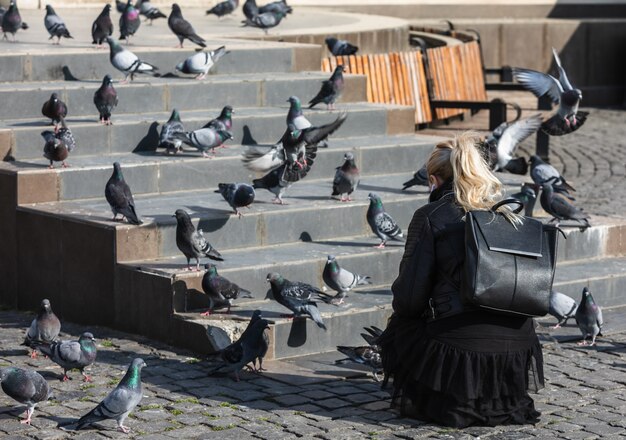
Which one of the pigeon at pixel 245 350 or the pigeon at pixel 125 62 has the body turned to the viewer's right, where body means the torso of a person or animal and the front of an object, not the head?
the pigeon at pixel 245 350

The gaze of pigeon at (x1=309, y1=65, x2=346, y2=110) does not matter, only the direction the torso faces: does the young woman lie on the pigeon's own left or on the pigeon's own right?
on the pigeon's own right

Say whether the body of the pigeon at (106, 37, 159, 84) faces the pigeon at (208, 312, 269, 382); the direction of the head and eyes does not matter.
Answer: no

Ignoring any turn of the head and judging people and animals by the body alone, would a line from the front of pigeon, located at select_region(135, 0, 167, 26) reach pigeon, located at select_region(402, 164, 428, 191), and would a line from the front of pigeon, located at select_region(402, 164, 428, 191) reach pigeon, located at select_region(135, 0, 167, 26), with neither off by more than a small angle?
no

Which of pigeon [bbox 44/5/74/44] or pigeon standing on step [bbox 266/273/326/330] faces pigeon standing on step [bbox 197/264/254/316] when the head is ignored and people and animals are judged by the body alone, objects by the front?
pigeon standing on step [bbox 266/273/326/330]

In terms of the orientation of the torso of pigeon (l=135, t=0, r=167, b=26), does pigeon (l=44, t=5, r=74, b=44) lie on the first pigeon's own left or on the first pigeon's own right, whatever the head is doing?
on the first pigeon's own left

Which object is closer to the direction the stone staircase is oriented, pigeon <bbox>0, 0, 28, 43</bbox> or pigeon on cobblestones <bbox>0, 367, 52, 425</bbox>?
the pigeon on cobblestones

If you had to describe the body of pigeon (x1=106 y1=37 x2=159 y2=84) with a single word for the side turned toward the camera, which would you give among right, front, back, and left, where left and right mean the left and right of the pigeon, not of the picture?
left

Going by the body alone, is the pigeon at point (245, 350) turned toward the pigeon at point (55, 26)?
no

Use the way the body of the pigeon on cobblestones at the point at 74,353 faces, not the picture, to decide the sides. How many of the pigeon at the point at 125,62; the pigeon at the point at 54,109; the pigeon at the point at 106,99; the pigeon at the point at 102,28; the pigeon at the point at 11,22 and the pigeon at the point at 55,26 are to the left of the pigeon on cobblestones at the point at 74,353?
6

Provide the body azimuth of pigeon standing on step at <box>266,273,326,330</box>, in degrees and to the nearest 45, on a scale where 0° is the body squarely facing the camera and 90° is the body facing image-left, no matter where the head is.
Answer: approximately 90°

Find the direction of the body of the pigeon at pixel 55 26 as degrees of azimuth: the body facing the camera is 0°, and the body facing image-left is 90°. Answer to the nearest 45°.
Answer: approximately 90°

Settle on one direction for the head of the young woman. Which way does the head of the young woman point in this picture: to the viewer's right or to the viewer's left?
to the viewer's left

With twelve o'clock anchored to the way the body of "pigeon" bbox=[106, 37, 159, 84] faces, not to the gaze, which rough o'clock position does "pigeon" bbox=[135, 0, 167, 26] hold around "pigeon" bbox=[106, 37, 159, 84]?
"pigeon" bbox=[135, 0, 167, 26] is roughly at 3 o'clock from "pigeon" bbox=[106, 37, 159, 84].

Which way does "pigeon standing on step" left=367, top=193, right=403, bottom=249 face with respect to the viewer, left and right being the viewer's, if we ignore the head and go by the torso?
facing to the left of the viewer
